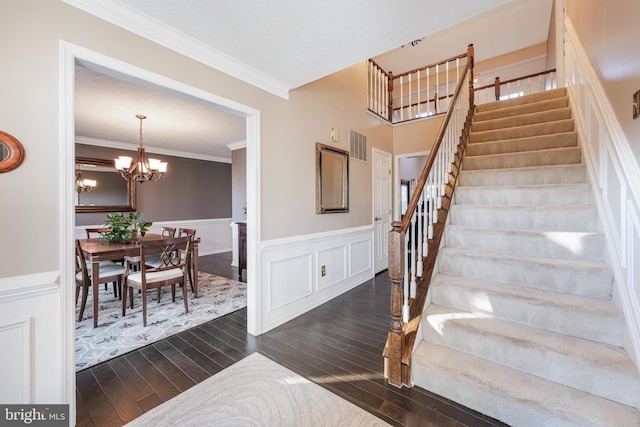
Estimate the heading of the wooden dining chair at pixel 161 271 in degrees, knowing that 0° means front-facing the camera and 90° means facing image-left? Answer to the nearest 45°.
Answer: approximately 135°

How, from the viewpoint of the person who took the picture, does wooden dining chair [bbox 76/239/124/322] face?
facing away from the viewer and to the right of the viewer

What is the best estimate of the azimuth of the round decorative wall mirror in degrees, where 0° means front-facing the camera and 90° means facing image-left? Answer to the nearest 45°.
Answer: approximately 0°

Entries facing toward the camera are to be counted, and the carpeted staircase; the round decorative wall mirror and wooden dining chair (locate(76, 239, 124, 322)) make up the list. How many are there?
2

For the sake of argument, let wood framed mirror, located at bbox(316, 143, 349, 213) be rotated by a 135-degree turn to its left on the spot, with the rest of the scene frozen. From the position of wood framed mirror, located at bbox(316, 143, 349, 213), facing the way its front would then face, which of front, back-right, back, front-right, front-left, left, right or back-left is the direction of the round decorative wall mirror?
back-left

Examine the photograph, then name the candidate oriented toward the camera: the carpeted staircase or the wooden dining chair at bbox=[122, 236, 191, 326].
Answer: the carpeted staircase

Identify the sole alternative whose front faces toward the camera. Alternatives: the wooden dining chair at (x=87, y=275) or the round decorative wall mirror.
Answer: the round decorative wall mirror

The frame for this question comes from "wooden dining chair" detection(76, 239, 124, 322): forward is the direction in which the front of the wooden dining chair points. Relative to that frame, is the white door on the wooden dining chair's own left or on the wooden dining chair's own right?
on the wooden dining chair's own right

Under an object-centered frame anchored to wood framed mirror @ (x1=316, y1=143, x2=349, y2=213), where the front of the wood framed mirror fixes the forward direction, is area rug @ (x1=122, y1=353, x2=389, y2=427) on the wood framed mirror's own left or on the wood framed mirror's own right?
on the wood framed mirror's own right

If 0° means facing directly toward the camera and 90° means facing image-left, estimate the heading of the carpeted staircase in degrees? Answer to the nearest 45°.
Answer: approximately 0°
